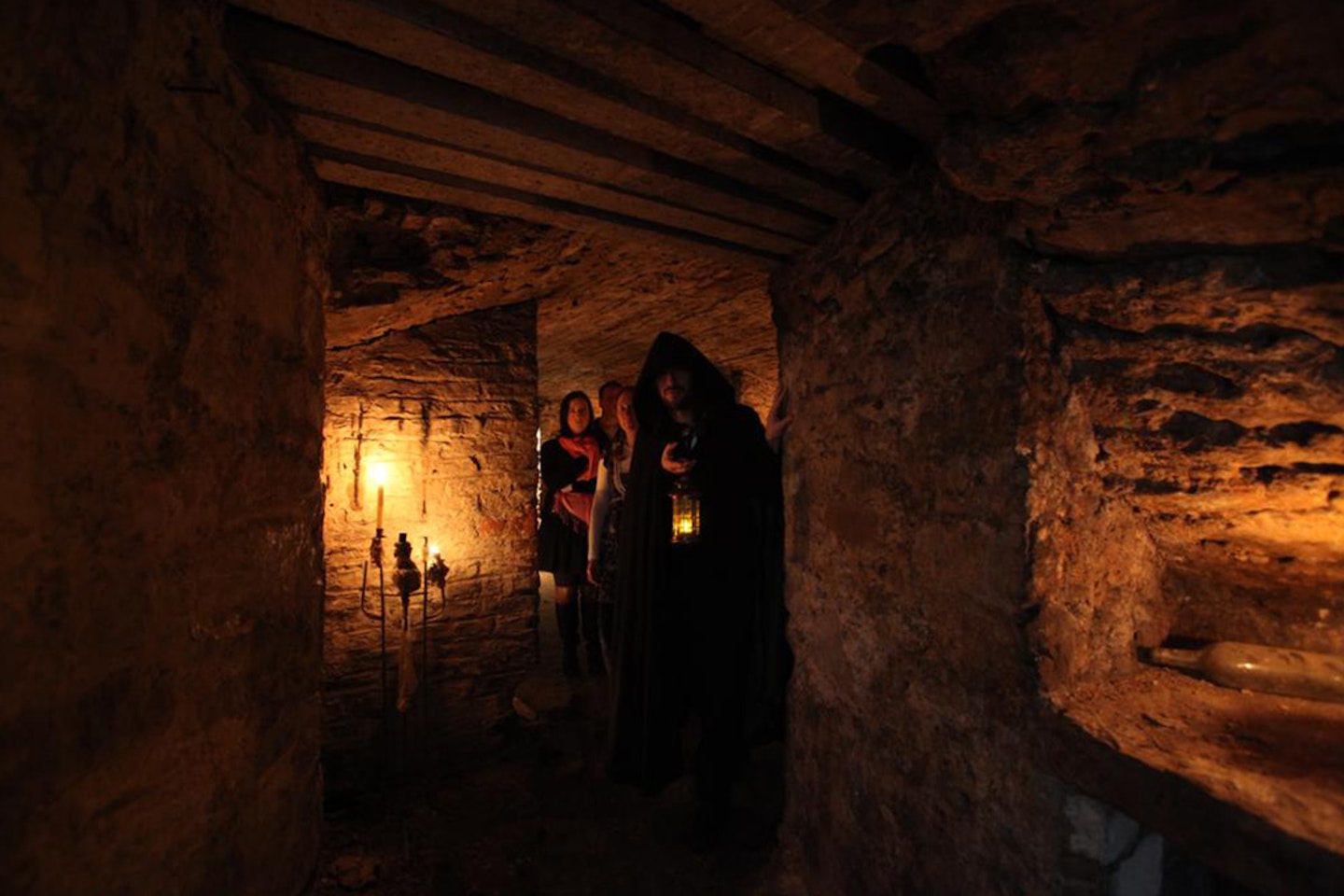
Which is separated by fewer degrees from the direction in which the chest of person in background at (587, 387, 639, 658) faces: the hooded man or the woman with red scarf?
the hooded man

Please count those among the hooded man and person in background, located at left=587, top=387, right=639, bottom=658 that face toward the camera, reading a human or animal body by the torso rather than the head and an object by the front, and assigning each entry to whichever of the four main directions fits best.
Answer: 2

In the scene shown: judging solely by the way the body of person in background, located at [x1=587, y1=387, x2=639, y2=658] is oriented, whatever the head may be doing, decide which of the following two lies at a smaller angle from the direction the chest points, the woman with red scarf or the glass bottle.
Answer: the glass bottle

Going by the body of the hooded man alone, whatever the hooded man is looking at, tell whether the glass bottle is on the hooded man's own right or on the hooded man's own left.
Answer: on the hooded man's own left

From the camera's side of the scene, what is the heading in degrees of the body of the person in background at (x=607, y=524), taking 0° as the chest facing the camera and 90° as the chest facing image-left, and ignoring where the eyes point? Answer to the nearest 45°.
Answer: approximately 0°

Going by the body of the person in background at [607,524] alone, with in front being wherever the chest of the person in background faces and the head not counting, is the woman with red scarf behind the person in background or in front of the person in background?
behind

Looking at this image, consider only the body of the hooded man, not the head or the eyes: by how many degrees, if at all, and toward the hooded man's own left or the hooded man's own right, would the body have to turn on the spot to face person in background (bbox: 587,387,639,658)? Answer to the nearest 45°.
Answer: approximately 135° to the hooded man's own right

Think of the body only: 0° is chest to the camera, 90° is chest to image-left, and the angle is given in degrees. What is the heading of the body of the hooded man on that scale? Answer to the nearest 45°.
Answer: approximately 0°

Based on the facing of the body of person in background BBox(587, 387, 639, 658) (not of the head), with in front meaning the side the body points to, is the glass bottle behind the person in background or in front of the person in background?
in front

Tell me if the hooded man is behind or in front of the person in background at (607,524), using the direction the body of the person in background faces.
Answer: in front

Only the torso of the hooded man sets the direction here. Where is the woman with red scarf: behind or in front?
behind
